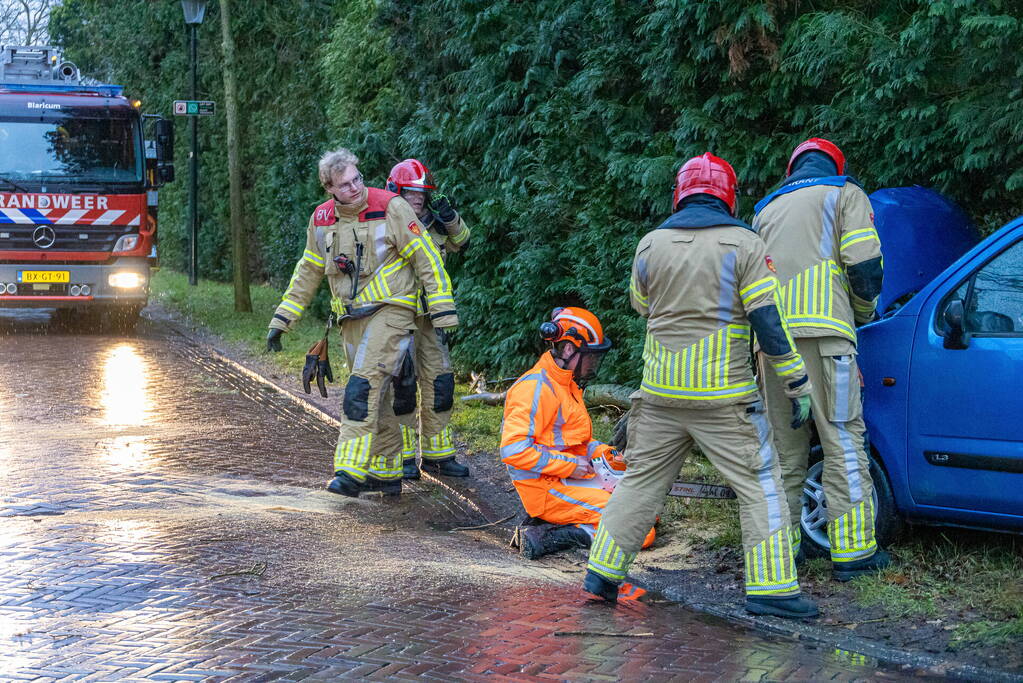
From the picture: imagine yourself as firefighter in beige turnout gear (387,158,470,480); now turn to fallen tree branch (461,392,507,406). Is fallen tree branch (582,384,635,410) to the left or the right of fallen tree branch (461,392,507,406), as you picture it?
right

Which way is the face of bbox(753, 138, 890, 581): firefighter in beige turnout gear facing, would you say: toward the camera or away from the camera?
away from the camera

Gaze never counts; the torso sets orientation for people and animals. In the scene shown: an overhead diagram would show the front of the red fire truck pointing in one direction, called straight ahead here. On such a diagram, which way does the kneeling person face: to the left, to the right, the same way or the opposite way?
to the left

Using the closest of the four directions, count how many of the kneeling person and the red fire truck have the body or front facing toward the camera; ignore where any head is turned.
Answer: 1

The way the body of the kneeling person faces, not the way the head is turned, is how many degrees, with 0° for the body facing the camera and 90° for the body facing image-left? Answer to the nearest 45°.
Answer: approximately 270°

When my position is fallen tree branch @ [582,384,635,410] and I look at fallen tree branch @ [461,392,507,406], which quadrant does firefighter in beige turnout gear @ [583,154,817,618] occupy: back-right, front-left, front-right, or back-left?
back-left

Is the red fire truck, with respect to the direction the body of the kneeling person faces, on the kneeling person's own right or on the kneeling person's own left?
on the kneeling person's own left

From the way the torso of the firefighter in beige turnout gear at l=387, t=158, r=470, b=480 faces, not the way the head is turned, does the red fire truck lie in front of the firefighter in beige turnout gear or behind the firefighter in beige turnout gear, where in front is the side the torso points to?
behind

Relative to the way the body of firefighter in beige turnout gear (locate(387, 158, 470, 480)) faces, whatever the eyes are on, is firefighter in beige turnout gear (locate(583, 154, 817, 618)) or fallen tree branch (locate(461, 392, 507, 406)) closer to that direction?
the firefighter in beige turnout gear

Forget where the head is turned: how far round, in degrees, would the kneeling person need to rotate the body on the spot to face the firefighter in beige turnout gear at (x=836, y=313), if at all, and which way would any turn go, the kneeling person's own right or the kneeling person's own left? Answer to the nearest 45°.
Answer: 0° — they already face them
